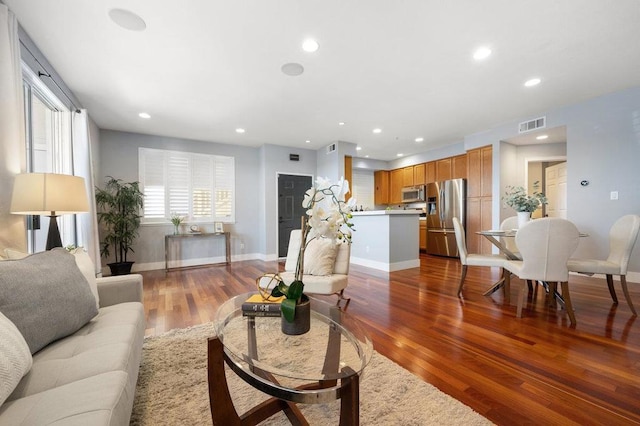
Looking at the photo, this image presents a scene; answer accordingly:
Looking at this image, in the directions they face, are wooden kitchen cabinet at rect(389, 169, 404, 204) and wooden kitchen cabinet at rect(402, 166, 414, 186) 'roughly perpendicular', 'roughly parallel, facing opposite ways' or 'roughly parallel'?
roughly parallel

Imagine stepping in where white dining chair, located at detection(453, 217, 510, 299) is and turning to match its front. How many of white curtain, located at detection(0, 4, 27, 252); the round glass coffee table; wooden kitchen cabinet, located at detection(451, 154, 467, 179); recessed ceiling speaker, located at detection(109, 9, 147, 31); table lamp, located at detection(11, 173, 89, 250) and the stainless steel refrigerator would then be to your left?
2

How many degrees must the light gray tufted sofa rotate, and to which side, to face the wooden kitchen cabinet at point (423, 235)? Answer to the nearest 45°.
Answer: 0° — it already faces it

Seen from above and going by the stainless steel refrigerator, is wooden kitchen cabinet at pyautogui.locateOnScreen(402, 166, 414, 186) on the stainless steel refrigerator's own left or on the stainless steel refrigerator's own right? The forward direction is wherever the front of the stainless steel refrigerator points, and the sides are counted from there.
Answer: on the stainless steel refrigerator's own right

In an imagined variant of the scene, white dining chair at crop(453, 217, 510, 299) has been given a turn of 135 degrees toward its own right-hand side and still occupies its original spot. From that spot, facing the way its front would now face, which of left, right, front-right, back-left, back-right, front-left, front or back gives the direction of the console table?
front-right

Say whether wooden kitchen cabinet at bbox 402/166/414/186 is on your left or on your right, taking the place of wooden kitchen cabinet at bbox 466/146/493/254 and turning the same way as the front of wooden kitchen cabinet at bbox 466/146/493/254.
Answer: on your right

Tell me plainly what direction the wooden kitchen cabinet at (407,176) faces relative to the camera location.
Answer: facing the viewer and to the left of the viewer

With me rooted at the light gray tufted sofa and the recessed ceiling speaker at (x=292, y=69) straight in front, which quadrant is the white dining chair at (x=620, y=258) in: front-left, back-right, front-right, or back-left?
front-right

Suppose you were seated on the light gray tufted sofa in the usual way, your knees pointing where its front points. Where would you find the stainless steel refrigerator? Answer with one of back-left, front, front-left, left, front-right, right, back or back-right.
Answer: front

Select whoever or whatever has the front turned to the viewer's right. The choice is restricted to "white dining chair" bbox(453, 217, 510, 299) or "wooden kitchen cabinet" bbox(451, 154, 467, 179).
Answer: the white dining chair

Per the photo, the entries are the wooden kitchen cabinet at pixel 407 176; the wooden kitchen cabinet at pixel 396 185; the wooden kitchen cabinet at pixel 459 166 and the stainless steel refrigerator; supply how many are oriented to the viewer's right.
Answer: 0

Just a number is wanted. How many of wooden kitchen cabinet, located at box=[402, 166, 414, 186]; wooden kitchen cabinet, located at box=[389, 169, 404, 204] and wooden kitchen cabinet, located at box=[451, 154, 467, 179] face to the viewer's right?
0

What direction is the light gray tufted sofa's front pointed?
to the viewer's right

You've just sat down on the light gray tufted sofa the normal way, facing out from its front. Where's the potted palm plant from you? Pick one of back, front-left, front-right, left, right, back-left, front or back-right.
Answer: left

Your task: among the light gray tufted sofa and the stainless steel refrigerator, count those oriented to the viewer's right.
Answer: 1
